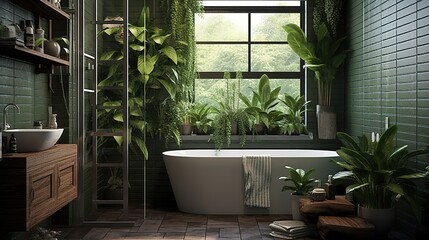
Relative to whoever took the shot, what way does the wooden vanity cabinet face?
facing the viewer and to the right of the viewer

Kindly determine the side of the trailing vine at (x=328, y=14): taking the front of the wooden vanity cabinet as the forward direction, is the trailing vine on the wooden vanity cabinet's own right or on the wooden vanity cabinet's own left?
on the wooden vanity cabinet's own left

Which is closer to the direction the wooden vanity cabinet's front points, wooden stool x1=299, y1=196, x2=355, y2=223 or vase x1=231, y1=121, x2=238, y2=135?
the wooden stool

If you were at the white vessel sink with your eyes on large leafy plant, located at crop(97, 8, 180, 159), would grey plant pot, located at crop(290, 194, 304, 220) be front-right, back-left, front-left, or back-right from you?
front-right

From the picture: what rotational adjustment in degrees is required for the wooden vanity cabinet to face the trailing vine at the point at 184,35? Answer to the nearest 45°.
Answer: approximately 90° to its left

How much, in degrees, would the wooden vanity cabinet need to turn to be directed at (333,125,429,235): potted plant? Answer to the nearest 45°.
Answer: approximately 45° to its left

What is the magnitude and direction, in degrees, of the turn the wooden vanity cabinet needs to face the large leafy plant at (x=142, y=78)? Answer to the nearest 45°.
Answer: approximately 90° to its left

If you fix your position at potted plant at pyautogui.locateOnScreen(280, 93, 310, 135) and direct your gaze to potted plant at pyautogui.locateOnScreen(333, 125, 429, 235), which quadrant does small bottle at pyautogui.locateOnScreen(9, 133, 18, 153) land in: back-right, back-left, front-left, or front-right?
front-right
